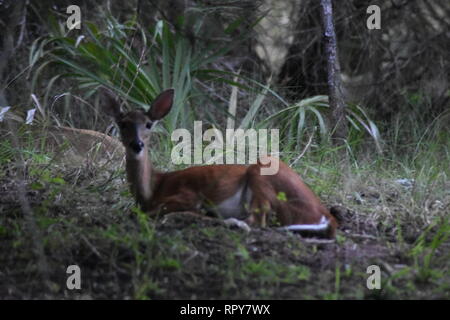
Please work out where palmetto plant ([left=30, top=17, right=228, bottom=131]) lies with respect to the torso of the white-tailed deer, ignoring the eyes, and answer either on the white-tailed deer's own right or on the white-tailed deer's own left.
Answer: on the white-tailed deer's own right

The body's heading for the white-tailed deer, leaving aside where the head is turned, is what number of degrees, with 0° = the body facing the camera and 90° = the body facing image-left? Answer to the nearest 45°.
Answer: approximately 90°

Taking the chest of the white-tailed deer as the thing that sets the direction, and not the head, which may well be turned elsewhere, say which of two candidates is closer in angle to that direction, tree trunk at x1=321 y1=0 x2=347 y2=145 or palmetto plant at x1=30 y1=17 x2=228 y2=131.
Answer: the palmetto plant

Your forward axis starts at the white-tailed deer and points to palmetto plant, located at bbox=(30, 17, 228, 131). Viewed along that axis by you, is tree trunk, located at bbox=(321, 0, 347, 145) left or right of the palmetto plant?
right

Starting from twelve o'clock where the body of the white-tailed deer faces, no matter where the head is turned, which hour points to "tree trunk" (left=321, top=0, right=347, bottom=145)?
The tree trunk is roughly at 4 o'clock from the white-tailed deer.
